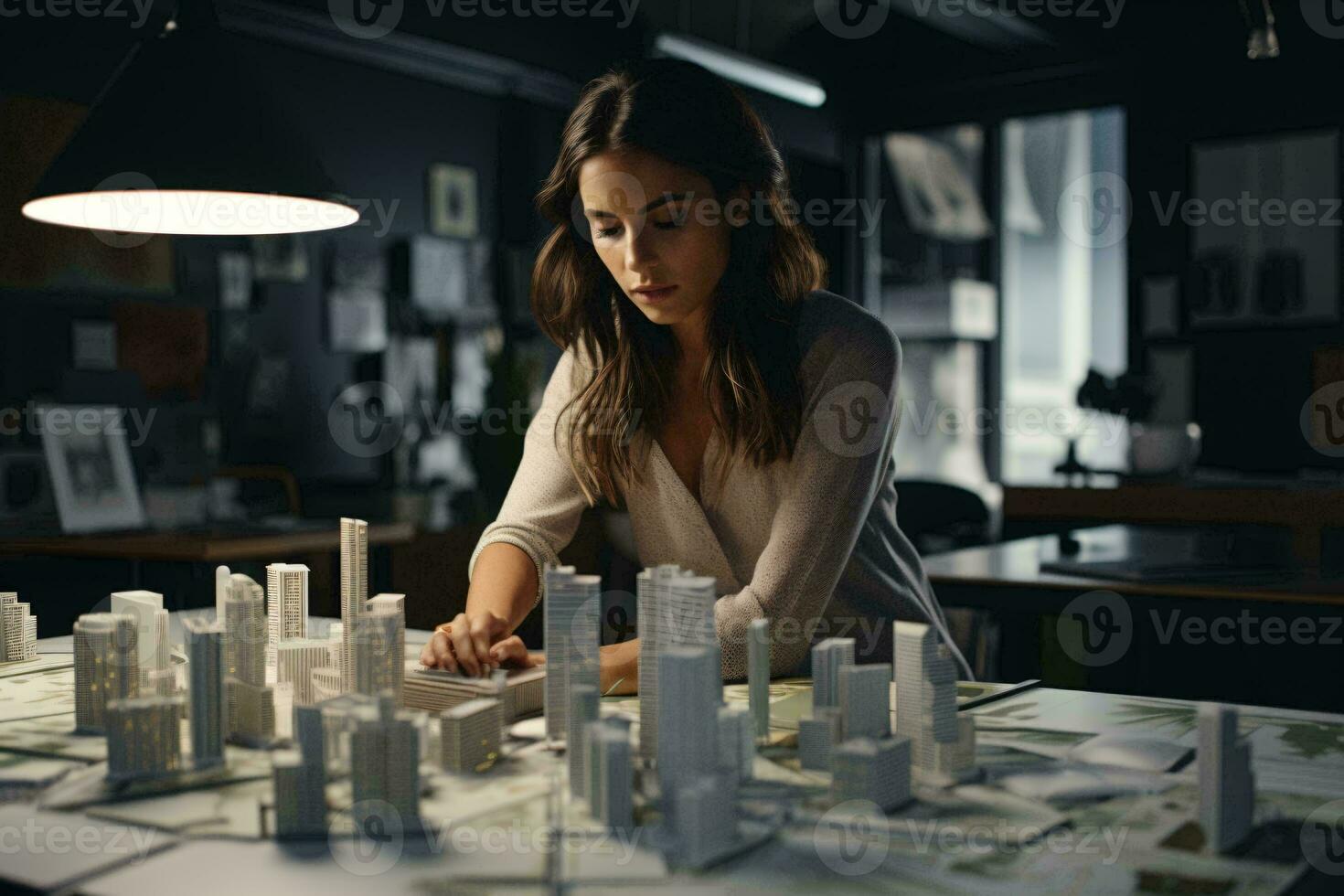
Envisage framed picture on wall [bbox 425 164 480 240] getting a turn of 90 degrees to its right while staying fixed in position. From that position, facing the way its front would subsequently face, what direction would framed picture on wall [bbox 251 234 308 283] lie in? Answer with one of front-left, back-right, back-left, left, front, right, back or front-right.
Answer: front-left

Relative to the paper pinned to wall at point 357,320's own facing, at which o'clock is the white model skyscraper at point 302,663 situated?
The white model skyscraper is roughly at 12 o'clock from the paper pinned to wall.

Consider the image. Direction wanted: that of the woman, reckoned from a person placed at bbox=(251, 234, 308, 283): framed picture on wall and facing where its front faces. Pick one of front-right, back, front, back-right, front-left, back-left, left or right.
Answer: front

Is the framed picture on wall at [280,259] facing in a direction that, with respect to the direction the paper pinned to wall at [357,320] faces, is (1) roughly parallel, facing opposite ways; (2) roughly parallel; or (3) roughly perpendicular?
roughly parallel

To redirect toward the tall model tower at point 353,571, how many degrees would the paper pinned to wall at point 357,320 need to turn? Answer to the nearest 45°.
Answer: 0° — it already faces it

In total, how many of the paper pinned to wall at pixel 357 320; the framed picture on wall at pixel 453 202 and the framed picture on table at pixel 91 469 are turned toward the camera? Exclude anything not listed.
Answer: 3

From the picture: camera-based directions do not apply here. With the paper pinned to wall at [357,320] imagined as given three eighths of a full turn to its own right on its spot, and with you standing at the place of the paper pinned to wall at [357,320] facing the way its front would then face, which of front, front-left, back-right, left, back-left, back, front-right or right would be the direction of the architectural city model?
back-left

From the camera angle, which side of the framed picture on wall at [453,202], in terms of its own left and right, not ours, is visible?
front

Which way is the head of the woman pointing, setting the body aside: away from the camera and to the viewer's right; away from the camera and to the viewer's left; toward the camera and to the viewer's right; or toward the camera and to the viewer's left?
toward the camera and to the viewer's left

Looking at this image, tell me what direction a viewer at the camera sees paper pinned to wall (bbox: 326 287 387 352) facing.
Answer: facing the viewer

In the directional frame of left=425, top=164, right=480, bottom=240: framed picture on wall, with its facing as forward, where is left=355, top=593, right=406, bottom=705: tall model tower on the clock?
The tall model tower is roughly at 12 o'clock from the framed picture on wall.

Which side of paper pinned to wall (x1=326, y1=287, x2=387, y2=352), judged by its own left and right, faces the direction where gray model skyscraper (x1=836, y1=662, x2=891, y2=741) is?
front

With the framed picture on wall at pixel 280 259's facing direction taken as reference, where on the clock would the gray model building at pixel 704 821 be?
The gray model building is roughly at 12 o'clock from the framed picture on wall.

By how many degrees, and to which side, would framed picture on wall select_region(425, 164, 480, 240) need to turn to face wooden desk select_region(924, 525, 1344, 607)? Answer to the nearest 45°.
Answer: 0° — it already faces it

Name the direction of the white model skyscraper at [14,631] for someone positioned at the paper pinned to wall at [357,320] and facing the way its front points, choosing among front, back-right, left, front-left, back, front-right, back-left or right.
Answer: front

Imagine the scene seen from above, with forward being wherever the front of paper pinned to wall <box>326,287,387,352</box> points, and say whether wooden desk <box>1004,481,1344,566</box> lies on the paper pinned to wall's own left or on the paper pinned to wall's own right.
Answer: on the paper pinned to wall's own left

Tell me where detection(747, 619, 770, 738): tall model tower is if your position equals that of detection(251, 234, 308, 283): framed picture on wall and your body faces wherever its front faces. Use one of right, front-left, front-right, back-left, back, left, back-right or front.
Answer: front

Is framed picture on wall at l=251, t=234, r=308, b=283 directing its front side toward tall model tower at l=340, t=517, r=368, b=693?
yes

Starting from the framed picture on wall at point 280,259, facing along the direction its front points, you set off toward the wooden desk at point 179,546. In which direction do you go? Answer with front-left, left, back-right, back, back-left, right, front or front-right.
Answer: front

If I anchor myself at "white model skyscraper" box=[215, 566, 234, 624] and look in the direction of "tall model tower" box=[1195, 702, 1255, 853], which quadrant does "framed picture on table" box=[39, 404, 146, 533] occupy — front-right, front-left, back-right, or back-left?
back-left

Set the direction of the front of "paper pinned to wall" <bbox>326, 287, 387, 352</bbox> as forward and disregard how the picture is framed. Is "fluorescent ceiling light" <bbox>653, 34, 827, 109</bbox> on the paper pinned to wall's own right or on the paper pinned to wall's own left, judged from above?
on the paper pinned to wall's own left
